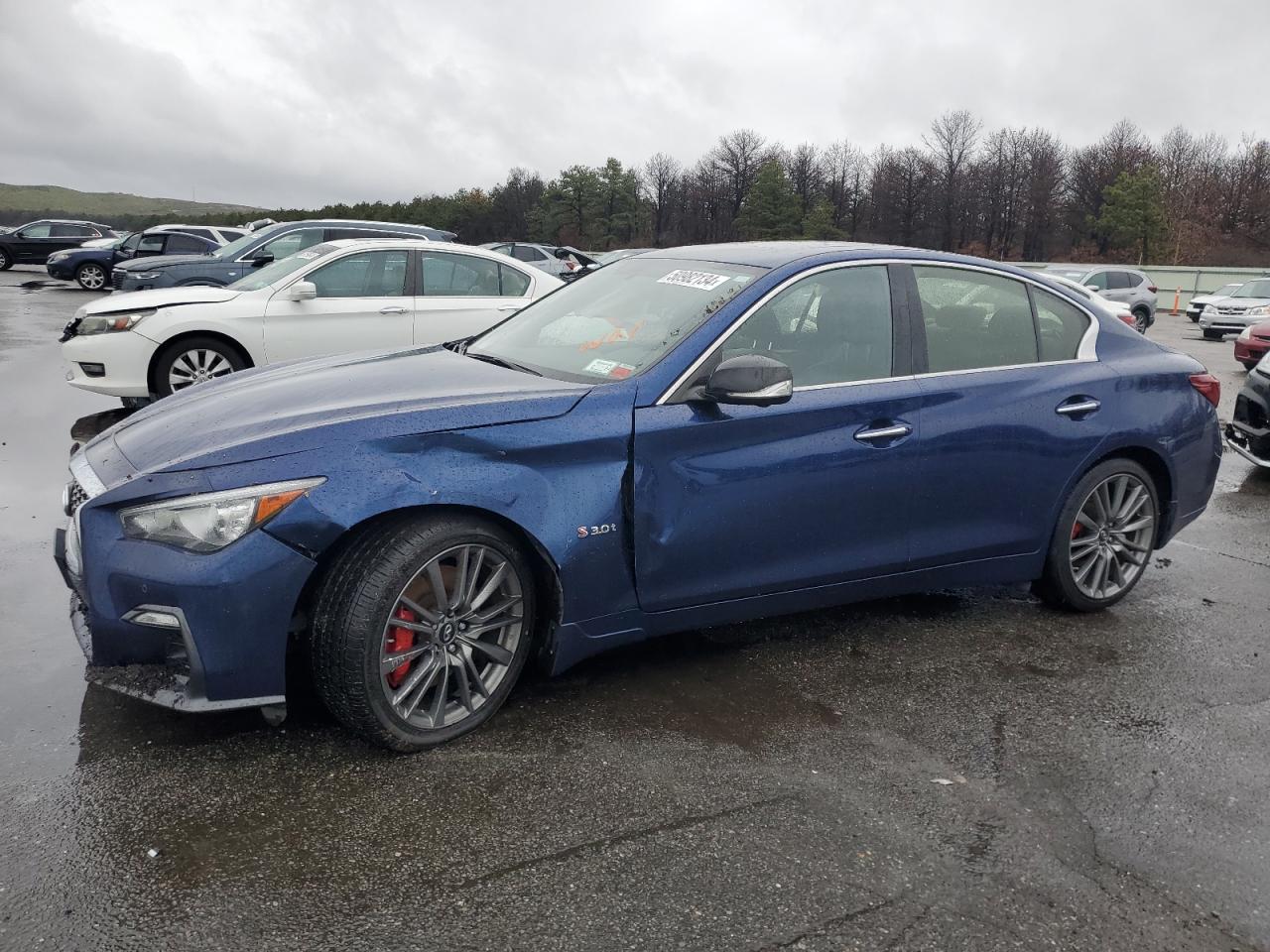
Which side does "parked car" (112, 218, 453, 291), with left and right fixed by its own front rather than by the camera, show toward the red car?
back

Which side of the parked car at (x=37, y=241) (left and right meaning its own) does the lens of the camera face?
left

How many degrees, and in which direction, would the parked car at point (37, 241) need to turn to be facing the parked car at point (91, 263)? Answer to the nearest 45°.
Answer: approximately 90° to its left

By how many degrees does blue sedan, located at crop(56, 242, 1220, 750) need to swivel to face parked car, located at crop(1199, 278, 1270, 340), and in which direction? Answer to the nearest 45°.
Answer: approximately 180°

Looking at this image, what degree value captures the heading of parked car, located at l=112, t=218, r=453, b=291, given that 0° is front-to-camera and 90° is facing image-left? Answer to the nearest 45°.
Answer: approximately 90°

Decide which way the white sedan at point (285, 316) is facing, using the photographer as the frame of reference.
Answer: facing to the left of the viewer

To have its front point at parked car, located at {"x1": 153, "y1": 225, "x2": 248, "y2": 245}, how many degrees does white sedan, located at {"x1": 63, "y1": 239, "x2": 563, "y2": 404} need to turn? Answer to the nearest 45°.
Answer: approximately 90° to its right

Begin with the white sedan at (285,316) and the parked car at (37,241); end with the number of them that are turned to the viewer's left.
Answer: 2
